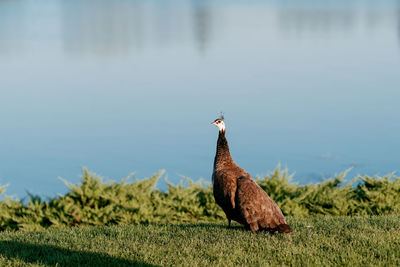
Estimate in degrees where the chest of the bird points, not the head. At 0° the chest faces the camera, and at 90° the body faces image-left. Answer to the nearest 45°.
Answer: approximately 135°
